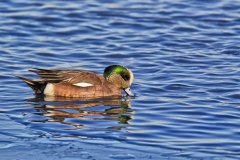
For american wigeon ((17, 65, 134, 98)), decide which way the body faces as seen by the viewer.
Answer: to the viewer's right
